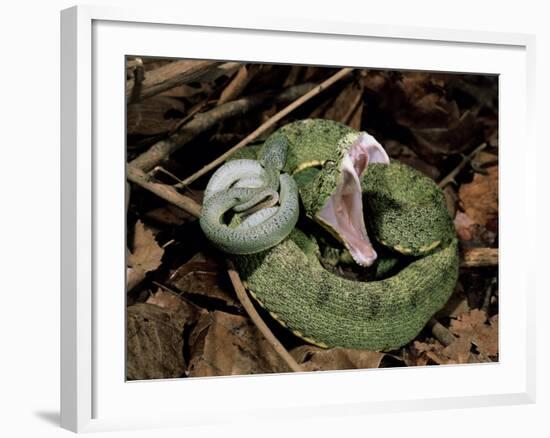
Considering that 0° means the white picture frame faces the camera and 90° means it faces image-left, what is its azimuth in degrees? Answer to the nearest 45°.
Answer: approximately 315°
